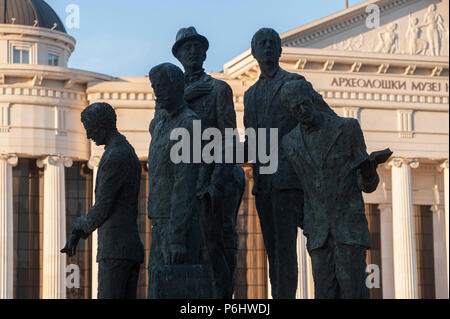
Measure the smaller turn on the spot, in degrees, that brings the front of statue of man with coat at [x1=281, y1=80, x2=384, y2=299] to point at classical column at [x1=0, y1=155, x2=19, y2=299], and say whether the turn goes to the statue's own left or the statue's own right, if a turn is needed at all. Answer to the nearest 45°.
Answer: approximately 180°

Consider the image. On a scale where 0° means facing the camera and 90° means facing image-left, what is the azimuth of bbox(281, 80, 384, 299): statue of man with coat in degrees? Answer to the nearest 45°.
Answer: approximately 0°

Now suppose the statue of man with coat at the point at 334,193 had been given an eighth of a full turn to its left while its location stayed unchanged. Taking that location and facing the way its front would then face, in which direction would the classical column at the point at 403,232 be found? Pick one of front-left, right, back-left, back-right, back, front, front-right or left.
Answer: back-left

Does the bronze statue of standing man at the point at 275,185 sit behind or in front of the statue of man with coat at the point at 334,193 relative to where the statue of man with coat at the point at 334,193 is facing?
behind
